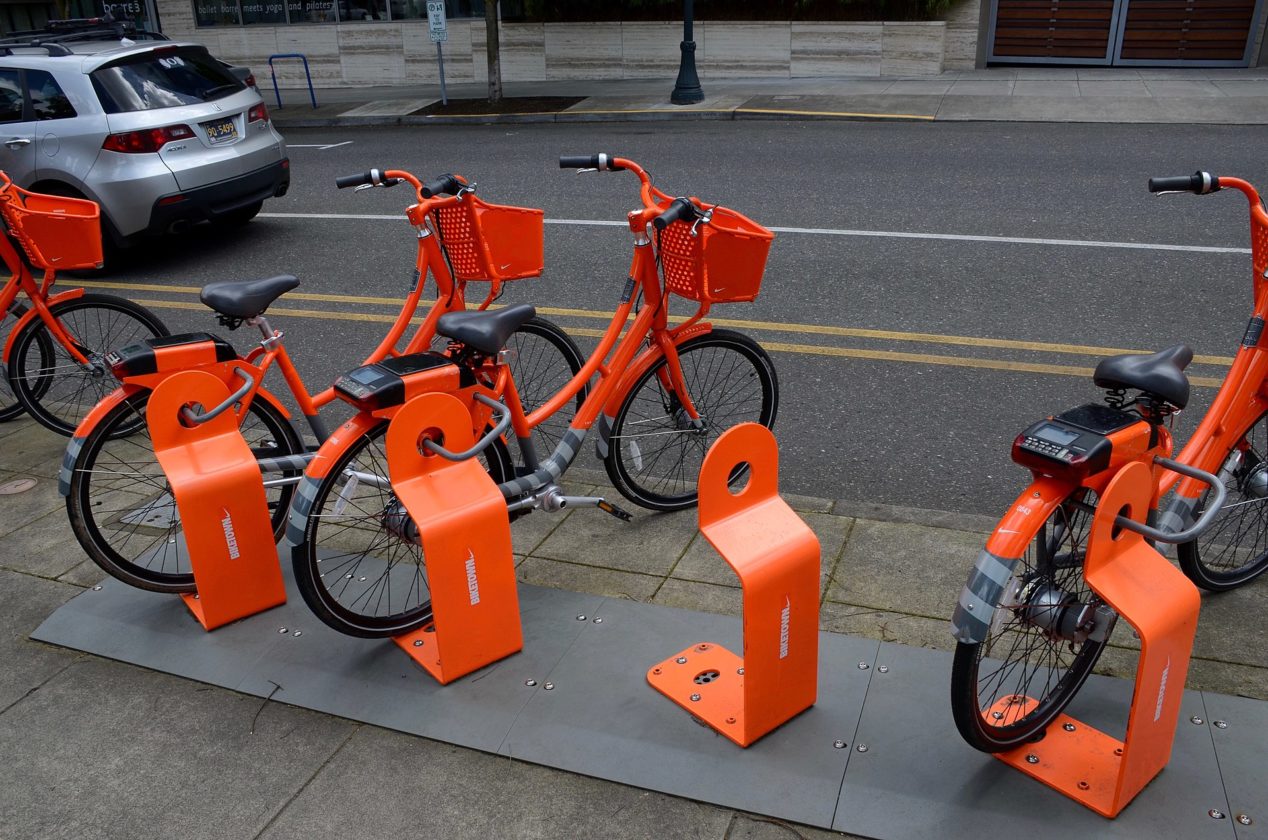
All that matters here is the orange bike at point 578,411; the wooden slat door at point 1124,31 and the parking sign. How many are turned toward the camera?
2

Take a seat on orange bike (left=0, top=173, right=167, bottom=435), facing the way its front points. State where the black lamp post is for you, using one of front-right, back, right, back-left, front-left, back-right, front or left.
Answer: front-left

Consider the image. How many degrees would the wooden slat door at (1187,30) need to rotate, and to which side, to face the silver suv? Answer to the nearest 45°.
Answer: approximately 45° to its right

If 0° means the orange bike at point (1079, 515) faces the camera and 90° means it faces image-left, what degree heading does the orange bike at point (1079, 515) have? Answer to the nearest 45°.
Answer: approximately 225°

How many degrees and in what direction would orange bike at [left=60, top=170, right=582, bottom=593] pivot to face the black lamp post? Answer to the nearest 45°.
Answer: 0° — it already faces it

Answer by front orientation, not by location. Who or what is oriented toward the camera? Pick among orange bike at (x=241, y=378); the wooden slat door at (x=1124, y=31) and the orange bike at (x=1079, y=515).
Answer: the wooden slat door

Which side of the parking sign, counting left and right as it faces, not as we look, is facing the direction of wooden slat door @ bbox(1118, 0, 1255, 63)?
left

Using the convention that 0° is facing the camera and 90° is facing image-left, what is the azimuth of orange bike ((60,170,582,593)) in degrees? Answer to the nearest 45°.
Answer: approximately 225°

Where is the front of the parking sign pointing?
toward the camera

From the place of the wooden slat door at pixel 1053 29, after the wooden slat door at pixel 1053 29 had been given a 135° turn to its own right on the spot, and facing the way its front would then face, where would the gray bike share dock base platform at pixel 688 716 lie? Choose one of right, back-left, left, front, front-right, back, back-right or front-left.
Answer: back-left

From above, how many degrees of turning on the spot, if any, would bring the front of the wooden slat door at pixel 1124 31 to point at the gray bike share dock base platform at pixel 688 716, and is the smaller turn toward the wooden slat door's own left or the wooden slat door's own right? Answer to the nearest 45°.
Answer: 0° — it already faces it

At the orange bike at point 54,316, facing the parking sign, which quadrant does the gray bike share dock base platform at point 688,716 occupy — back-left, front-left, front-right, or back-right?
back-right

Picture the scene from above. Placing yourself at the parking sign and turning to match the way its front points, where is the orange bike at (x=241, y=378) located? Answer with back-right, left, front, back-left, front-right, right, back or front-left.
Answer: front

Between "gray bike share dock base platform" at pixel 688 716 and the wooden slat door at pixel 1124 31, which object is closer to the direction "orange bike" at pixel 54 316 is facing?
the wooden slat door

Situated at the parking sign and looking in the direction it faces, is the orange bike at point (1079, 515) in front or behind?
in front

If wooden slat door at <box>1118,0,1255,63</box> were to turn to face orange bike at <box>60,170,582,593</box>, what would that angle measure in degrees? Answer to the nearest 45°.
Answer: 0° — it already faces it
